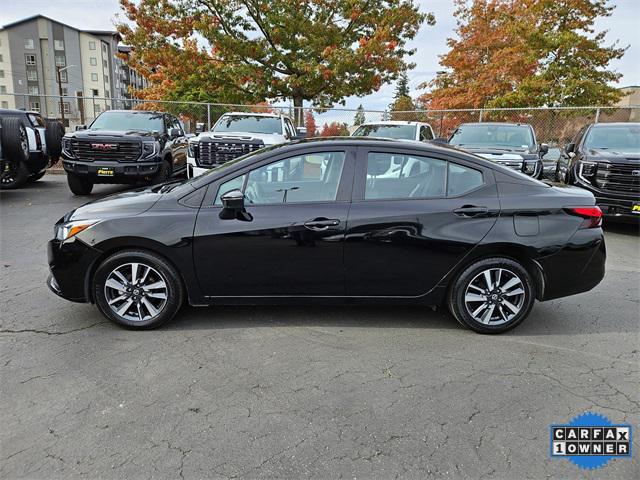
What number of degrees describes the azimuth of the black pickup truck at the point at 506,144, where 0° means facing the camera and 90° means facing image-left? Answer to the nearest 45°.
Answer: approximately 0°

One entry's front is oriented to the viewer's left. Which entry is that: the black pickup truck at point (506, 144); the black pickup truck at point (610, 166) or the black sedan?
the black sedan

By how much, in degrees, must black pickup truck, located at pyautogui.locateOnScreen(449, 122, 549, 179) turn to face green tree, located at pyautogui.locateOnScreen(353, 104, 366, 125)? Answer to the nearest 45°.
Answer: approximately 135° to its right

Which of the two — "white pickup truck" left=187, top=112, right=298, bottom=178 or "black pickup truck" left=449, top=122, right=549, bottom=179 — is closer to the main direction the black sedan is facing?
the white pickup truck

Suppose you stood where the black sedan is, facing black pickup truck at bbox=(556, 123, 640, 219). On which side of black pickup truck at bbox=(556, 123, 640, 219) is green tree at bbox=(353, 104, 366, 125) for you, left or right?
left

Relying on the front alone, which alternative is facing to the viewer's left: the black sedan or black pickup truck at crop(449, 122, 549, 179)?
the black sedan

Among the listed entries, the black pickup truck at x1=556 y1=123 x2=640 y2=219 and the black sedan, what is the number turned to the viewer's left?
1

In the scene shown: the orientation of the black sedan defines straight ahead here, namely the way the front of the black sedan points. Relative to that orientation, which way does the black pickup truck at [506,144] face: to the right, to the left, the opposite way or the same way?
to the left

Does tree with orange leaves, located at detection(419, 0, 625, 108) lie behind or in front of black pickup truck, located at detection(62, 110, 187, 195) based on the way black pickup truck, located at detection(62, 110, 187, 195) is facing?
behind

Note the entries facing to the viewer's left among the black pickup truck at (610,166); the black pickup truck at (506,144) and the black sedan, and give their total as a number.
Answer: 1

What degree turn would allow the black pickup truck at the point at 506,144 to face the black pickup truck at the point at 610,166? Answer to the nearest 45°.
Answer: approximately 45° to its left

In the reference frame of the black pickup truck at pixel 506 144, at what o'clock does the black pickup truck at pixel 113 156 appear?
the black pickup truck at pixel 113 156 is roughly at 2 o'clock from the black pickup truck at pixel 506 144.

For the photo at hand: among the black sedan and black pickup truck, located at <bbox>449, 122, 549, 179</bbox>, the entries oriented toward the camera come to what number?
1

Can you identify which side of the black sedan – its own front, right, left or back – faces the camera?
left

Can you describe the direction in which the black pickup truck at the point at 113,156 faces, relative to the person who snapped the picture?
facing the viewer and to the left of the viewer
